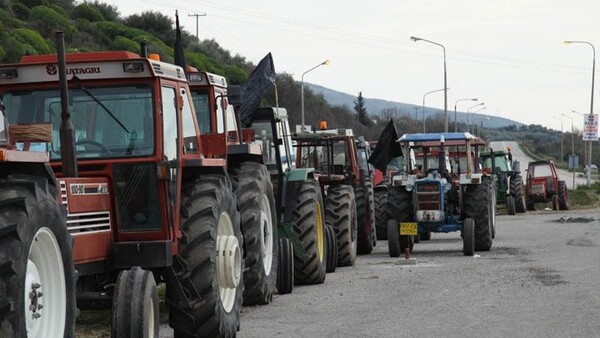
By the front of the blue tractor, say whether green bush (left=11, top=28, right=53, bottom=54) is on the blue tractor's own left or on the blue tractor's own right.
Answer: on the blue tractor's own right

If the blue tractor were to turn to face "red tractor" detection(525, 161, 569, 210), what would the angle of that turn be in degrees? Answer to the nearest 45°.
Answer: approximately 180°

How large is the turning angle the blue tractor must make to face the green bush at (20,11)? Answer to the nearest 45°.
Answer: approximately 135° to its right

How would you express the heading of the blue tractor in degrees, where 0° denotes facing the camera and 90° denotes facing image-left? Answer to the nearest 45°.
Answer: approximately 0°

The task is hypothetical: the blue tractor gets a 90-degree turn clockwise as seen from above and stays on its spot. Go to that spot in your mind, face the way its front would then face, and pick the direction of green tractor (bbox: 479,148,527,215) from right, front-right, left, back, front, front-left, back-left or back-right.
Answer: right

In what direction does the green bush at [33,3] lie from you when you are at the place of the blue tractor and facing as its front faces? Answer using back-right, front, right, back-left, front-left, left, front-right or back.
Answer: back-right

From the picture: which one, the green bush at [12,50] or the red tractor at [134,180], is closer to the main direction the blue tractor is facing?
the red tractor
